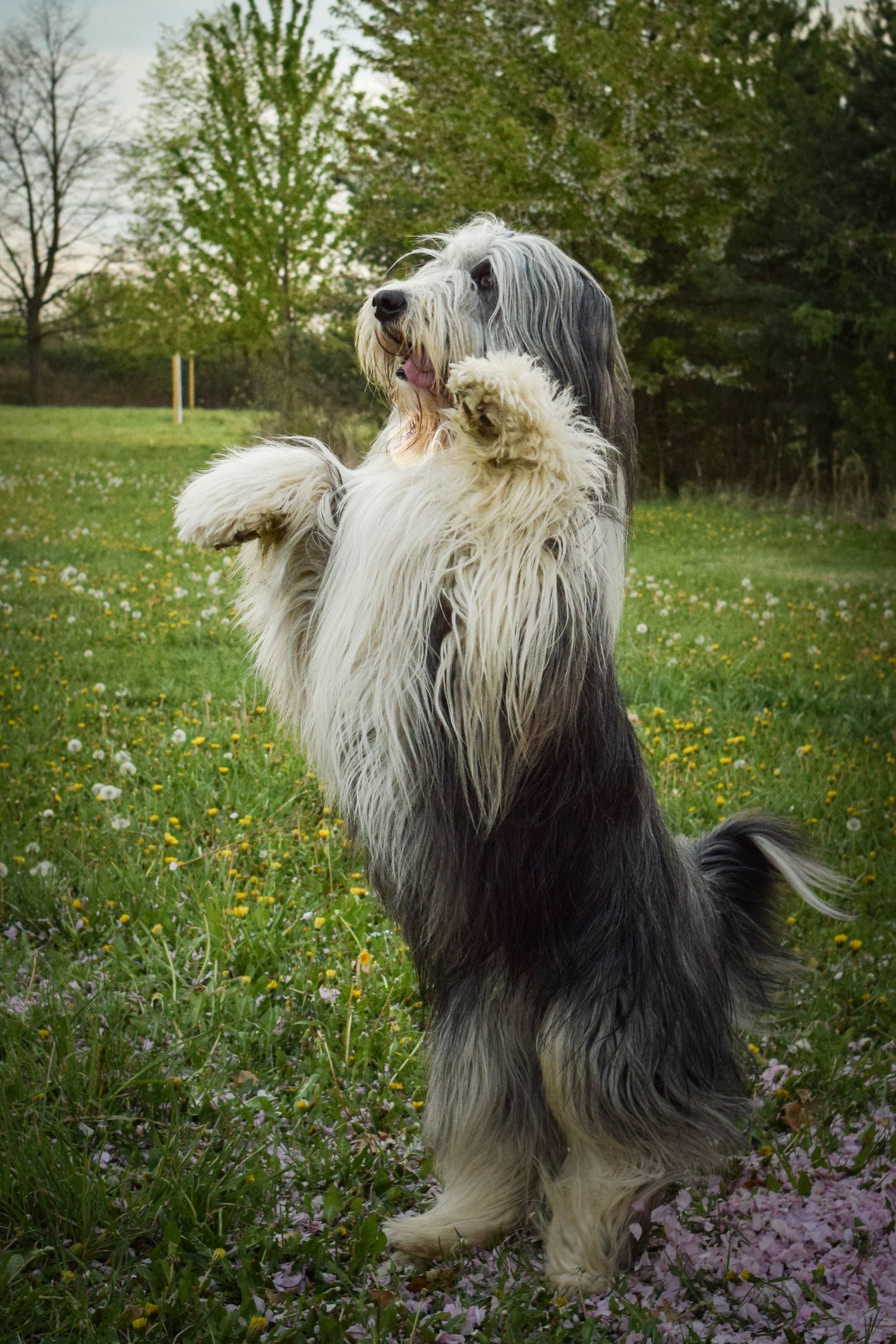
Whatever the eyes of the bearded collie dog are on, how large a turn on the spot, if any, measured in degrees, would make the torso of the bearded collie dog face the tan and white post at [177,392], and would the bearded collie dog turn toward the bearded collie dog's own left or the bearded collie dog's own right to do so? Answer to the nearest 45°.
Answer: approximately 135° to the bearded collie dog's own right

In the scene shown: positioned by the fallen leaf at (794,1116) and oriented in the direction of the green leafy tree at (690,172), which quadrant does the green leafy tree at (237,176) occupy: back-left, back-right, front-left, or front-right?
front-left

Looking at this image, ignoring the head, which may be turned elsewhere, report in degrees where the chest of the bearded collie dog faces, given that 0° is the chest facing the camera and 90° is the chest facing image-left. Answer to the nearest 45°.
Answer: approximately 45°

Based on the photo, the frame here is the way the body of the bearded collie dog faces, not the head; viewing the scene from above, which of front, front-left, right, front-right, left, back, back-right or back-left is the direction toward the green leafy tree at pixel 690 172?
back-right
